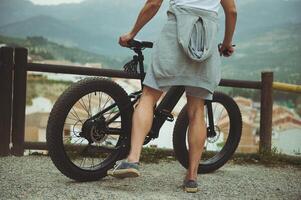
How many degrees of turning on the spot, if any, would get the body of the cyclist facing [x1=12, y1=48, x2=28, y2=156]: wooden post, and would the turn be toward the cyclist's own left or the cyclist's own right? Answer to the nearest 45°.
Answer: approximately 45° to the cyclist's own left

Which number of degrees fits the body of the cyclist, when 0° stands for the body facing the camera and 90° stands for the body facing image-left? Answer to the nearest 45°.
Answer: approximately 180°
